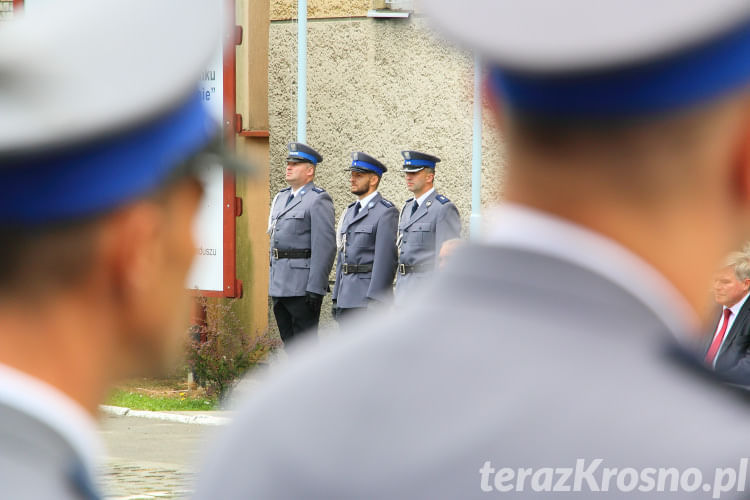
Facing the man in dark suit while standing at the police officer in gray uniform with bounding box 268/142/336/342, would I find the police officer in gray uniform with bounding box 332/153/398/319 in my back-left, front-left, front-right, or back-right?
front-left

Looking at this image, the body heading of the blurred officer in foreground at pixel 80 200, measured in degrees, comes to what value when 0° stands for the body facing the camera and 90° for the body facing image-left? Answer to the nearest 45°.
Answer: approximately 225°

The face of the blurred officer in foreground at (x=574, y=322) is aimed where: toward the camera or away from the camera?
away from the camera

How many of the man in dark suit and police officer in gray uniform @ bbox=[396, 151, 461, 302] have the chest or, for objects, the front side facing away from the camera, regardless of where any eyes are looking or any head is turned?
0

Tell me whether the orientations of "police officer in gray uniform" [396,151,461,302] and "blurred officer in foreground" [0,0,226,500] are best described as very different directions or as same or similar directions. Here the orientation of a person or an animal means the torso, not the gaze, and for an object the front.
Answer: very different directions

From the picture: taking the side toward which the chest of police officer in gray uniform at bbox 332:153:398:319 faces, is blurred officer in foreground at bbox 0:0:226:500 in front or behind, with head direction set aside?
in front

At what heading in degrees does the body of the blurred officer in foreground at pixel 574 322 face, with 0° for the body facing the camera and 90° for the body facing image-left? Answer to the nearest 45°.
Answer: approximately 225°

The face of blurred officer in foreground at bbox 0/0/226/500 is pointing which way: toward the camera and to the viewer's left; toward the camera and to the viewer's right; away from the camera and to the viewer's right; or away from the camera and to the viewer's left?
away from the camera and to the viewer's right

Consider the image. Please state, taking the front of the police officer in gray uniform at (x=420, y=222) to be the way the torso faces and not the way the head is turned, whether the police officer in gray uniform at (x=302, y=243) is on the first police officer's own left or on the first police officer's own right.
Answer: on the first police officer's own right

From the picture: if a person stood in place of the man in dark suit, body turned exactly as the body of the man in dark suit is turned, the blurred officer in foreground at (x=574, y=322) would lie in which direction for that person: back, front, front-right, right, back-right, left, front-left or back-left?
front-left

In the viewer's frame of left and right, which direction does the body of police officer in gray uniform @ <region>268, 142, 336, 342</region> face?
facing the viewer and to the left of the viewer

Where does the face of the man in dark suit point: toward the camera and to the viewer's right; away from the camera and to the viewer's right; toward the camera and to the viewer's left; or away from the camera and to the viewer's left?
toward the camera and to the viewer's left

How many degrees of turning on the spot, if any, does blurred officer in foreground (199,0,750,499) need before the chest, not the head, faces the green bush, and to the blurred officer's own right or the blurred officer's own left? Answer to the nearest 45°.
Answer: approximately 45° to the blurred officer's own left

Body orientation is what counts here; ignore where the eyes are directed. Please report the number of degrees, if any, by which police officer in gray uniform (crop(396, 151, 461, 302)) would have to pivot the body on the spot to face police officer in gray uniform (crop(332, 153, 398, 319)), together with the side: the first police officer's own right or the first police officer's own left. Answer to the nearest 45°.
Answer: approximately 45° to the first police officer's own right

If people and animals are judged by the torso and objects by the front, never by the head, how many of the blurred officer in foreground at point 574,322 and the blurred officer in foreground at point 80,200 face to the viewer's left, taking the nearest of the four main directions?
0
